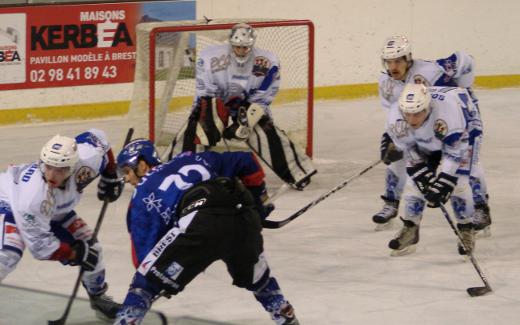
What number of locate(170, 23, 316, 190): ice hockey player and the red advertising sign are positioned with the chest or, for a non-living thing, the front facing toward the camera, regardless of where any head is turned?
2

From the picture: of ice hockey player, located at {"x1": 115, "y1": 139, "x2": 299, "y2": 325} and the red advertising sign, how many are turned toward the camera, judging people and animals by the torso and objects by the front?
1

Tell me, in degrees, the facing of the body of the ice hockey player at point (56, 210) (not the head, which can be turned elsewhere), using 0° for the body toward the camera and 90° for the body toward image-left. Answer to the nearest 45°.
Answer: approximately 315°

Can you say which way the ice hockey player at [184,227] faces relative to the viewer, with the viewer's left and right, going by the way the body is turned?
facing away from the viewer and to the left of the viewer

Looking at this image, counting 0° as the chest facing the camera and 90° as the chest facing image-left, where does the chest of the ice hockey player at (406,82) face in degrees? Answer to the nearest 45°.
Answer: approximately 45°

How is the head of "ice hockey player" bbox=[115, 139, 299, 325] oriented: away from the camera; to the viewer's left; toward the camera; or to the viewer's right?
to the viewer's left

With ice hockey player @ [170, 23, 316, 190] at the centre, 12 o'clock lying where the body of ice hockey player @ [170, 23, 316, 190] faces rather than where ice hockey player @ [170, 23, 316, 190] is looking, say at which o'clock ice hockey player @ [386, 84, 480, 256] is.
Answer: ice hockey player @ [386, 84, 480, 256] is roughly at 11 o'clock from ice hockey player @ [170, 23, 316, 190].

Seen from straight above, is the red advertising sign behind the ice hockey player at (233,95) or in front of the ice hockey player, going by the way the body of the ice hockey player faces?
behind
